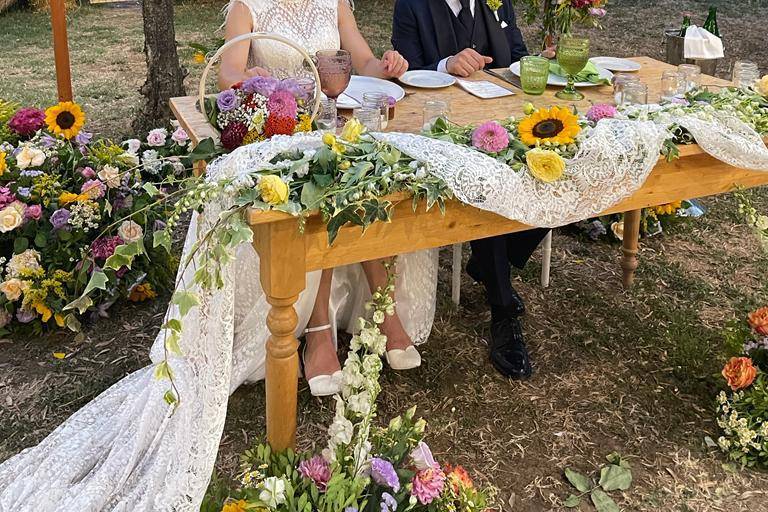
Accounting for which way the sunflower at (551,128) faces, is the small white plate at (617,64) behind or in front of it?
behind

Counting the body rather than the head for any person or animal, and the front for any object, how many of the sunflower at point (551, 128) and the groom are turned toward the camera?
2

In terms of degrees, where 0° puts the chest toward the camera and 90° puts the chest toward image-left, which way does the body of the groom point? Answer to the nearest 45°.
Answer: approximately 0°

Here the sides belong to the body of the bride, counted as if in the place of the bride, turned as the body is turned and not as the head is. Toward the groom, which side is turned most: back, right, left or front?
left

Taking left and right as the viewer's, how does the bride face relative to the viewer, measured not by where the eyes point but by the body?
facing the viewer and to the right of the viewer

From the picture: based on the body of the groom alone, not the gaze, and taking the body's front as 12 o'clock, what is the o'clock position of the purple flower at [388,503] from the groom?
The purple flower is roughly at 12 o'clock from the groom.

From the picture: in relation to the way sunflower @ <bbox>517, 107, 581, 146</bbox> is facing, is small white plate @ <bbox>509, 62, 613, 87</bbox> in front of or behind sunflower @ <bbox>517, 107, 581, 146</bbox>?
behind

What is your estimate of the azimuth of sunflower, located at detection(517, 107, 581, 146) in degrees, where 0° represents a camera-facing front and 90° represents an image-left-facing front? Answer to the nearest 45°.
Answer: approximately 0°
